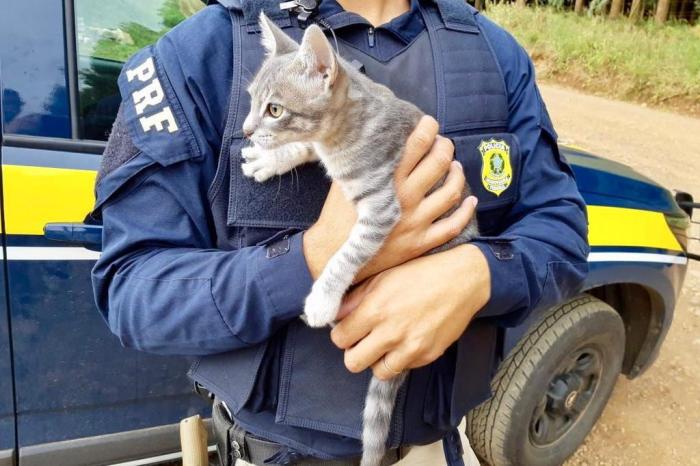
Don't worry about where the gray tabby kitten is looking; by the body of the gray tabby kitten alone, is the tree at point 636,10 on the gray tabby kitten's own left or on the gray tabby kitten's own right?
on the gray tabby kitten's own right

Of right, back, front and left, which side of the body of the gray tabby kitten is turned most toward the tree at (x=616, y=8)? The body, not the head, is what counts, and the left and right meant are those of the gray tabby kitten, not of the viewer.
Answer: right

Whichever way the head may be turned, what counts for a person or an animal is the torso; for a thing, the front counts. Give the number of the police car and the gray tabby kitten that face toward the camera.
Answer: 0

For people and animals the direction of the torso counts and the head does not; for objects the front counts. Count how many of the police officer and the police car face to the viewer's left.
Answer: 0

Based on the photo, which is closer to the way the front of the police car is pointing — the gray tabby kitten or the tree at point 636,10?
the tree

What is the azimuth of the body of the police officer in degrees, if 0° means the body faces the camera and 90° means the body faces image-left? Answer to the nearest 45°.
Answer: approximately 0°

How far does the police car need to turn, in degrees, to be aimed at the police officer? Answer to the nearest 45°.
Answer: approximately 90° to its right

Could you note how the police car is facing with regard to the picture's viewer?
facing away from the viewer and to the right of the viewer

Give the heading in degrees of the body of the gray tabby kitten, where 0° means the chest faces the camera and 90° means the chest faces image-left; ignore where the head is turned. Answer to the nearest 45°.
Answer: approximately 90°
